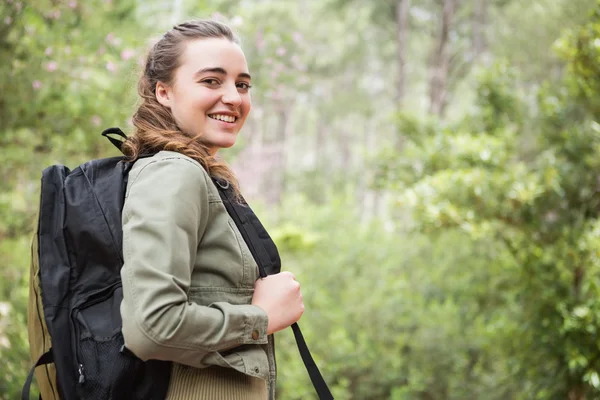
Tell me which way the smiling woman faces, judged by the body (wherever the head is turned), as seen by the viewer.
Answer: to the viewer's right

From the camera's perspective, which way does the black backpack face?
to the viewer's left
